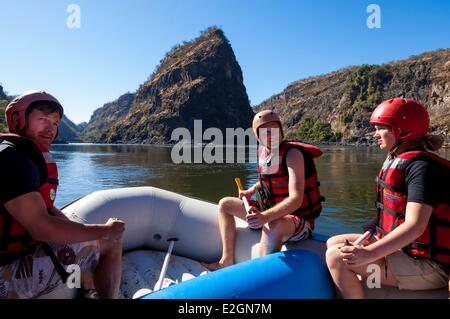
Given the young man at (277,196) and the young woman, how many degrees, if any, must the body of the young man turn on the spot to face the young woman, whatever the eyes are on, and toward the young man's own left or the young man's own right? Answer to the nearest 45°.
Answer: approximately 90° to the young man's own left

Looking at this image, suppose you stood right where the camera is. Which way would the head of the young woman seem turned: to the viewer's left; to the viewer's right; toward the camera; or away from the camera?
to the viewer's left

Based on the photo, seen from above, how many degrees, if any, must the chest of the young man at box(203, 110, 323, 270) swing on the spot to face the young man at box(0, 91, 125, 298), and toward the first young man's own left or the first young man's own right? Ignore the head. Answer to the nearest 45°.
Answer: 0° — they already face them

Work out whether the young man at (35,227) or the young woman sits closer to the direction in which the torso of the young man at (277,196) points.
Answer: the young man

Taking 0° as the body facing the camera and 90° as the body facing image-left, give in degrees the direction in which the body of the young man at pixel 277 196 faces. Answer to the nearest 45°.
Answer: approximately 45°

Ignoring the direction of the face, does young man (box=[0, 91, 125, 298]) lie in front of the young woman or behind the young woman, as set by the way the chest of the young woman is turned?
in front

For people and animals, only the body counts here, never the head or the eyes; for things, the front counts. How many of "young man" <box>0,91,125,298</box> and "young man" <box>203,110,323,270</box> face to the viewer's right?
1

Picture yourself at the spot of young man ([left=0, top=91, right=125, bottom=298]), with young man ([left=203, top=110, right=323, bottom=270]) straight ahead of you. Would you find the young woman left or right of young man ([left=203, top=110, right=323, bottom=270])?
right

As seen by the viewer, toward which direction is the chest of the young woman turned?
to the viewer's left

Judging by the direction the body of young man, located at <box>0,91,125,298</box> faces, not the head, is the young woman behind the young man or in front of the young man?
in front

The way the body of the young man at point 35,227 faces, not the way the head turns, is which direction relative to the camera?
to the viewer's right
